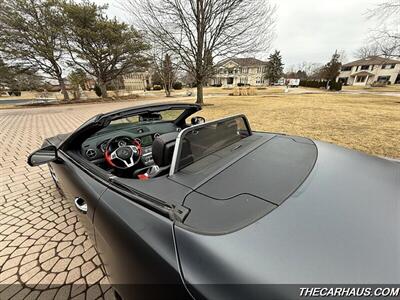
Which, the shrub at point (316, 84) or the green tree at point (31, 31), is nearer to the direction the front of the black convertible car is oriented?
the green tree

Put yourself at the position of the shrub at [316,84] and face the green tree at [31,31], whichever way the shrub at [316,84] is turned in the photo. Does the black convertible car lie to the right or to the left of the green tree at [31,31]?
left

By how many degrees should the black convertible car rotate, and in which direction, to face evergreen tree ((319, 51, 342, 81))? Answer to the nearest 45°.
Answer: approximately 90° to its right

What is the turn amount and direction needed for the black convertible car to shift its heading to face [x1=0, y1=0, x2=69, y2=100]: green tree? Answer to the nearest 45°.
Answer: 0° — it already faces it

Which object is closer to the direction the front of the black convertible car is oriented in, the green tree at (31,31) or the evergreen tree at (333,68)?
the green tree

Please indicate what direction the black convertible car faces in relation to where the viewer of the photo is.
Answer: facing away from the viewer and to the left of the viewer

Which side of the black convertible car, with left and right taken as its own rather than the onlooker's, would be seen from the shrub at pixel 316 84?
right

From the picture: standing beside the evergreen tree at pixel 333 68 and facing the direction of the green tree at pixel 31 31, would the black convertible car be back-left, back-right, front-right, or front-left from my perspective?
front-left
